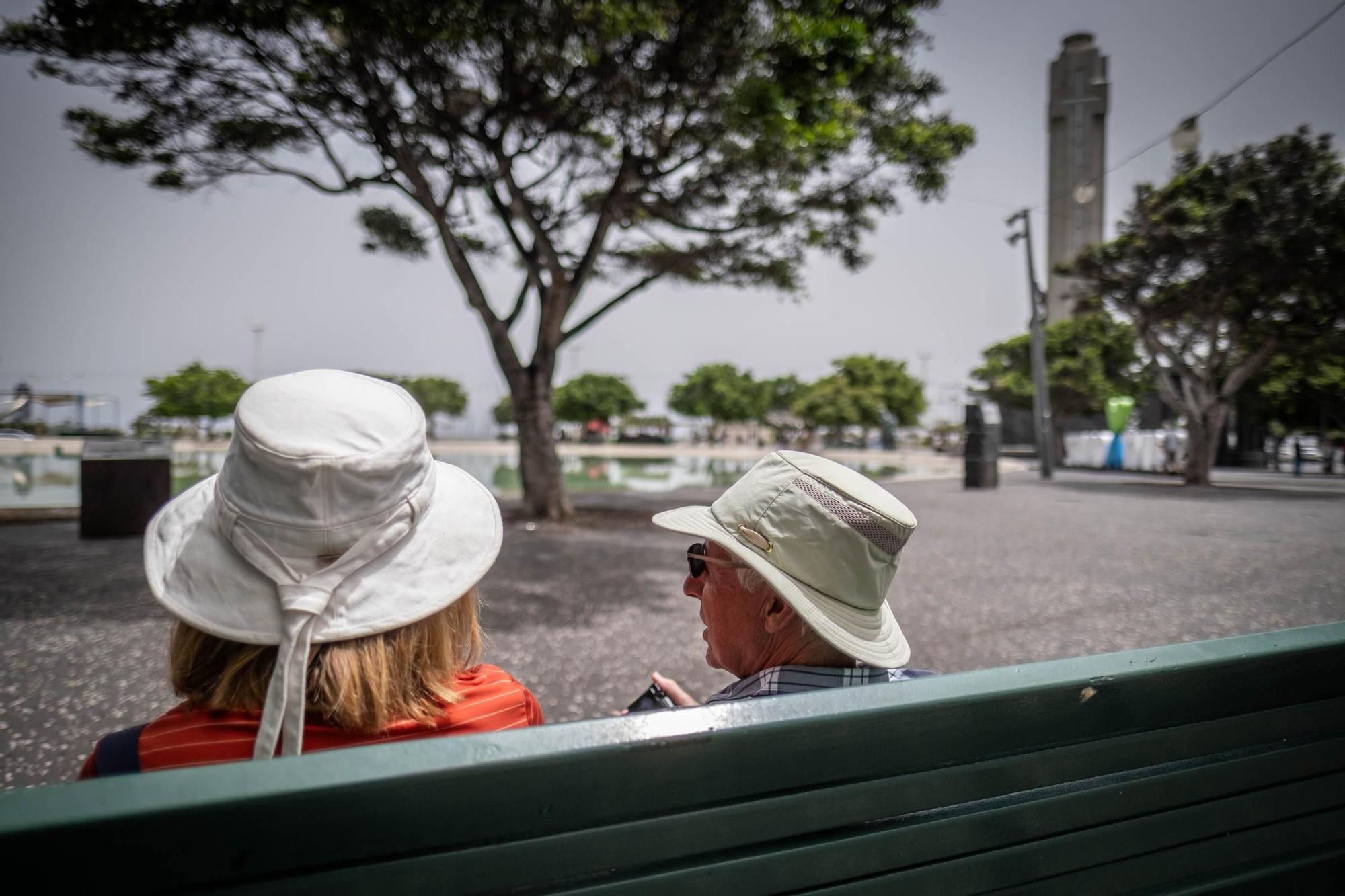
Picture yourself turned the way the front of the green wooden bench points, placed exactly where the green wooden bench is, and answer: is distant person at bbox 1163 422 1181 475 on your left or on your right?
on your right

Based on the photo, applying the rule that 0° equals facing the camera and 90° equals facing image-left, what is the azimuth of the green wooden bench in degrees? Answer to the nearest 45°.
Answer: approximately 135°

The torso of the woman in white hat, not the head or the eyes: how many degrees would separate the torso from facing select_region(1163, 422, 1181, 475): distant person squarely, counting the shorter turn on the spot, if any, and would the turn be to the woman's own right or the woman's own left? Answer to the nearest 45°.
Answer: approximately 45° to the woman's own right

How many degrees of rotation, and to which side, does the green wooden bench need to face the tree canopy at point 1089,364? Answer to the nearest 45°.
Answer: approximately 90° to its right

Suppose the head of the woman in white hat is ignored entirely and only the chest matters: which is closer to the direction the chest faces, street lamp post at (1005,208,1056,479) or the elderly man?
the street lamp post

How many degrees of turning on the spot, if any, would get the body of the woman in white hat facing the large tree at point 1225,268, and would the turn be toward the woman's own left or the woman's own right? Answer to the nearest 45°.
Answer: approximately 45° to the woman's own right

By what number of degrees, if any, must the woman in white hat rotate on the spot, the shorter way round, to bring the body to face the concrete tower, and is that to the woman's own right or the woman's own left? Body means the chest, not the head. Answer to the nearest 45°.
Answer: approximately 45° to the woman's own right

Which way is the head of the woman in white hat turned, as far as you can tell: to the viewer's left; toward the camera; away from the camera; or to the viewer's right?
away from the camera

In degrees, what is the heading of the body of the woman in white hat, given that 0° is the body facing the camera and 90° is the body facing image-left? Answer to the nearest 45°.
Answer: approximately 180°
